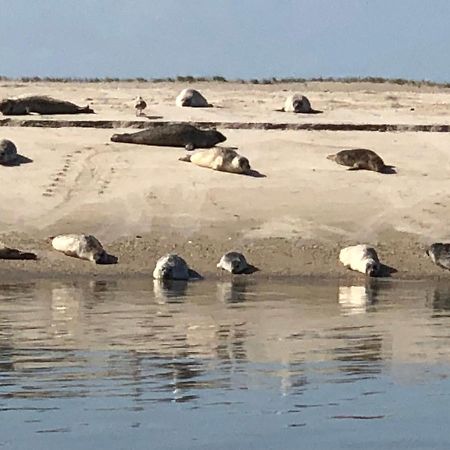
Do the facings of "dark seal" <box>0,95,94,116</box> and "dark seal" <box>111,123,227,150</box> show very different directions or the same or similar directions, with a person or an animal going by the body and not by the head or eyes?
very different directions

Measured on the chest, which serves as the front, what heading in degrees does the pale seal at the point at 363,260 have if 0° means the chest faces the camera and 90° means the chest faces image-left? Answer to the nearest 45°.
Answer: approximately 315°

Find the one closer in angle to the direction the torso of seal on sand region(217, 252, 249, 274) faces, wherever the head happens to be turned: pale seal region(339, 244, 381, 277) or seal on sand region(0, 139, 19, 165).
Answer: the pale seal

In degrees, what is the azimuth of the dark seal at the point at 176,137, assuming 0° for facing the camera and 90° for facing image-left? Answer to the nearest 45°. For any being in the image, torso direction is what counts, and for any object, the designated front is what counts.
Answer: approximately 270°

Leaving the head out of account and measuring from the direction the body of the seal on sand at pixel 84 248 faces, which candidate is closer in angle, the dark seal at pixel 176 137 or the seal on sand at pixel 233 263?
the seal on sand

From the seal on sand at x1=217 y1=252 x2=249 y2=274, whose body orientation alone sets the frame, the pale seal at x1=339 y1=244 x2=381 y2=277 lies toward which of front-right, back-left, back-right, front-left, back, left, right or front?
front-left
